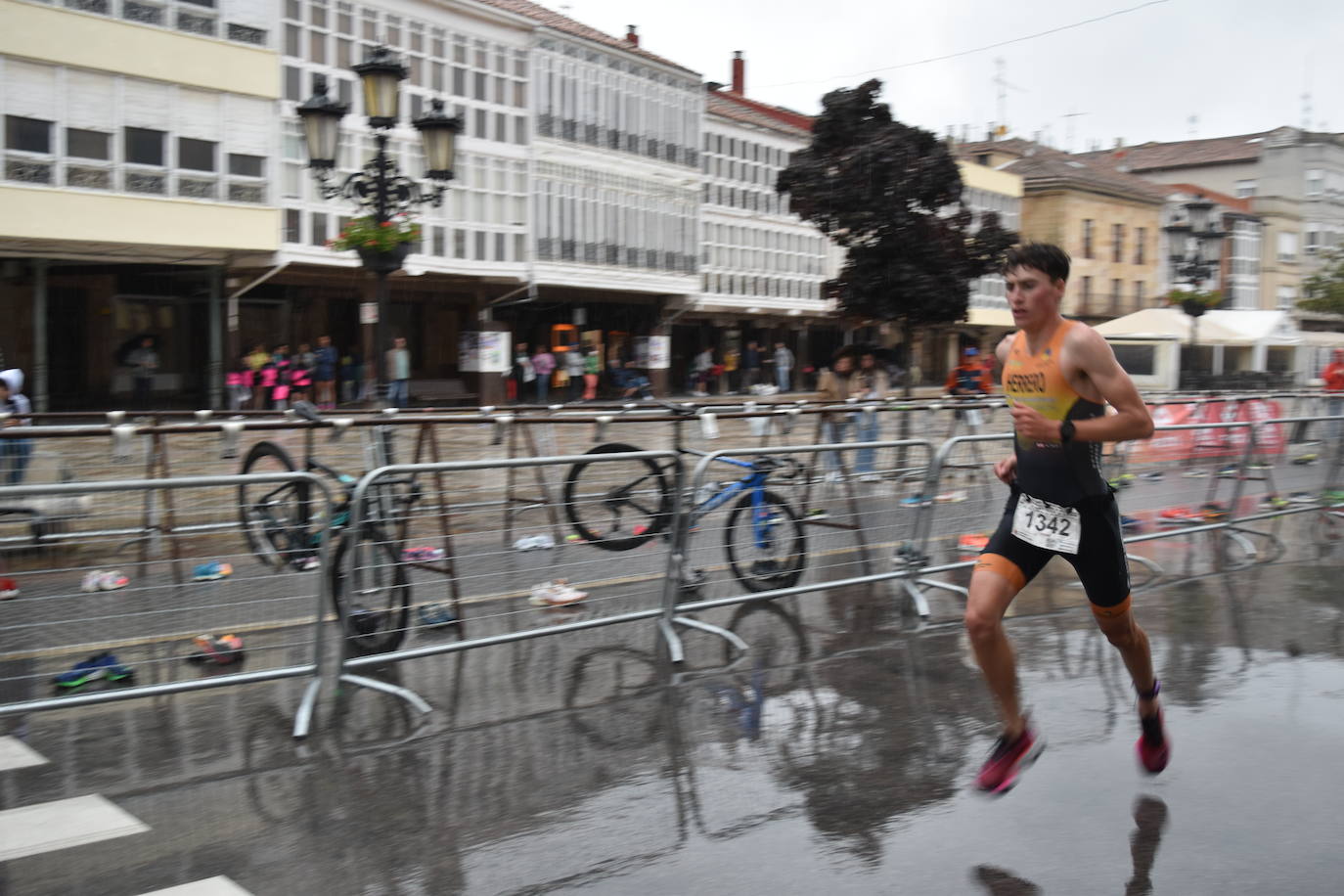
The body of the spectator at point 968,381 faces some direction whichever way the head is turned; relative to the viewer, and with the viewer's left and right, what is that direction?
facing the viewer

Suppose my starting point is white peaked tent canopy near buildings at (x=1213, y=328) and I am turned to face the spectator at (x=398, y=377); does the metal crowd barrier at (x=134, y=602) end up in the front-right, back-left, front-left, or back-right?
front-left

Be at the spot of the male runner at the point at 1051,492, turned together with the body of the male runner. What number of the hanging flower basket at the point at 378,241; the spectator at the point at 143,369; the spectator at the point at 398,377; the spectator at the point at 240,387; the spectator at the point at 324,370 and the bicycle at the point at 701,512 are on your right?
6

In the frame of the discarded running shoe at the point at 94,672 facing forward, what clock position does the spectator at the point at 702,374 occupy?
The spectator is roughly at 4 o'clock from the discarded running shoe.

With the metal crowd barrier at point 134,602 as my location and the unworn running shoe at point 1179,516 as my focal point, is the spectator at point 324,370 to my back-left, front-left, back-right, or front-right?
front-left

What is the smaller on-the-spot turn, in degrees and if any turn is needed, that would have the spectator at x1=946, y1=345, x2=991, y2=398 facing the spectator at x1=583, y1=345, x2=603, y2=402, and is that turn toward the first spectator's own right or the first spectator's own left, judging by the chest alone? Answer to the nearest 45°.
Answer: approximately 135° to the first spectator's own right

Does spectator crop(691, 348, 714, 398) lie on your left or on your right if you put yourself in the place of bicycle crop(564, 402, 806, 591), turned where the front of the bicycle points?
on your left
